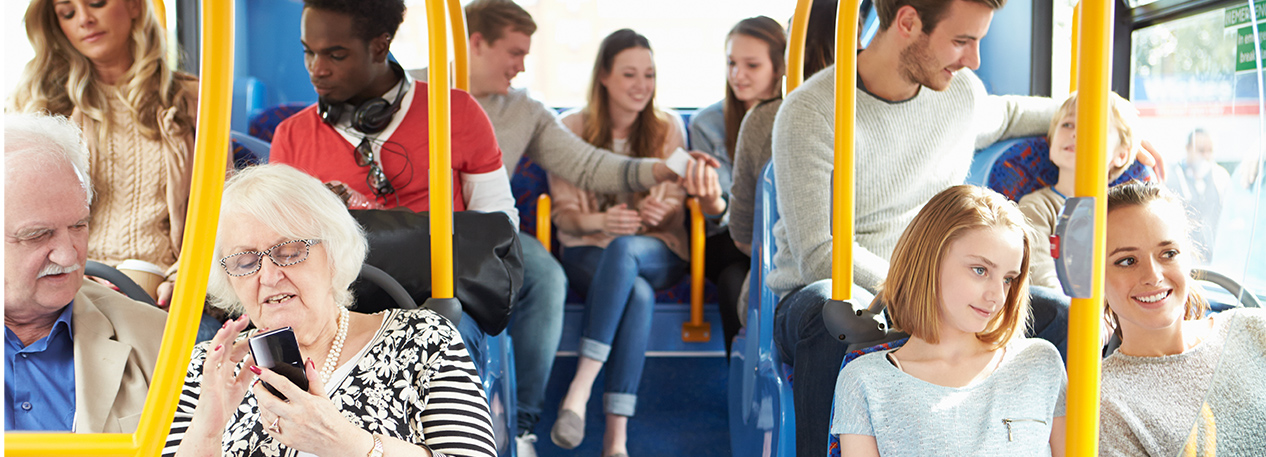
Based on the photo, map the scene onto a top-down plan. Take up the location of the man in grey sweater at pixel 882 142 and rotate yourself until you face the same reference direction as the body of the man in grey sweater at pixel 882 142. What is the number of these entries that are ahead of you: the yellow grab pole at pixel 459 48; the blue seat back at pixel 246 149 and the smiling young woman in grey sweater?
1

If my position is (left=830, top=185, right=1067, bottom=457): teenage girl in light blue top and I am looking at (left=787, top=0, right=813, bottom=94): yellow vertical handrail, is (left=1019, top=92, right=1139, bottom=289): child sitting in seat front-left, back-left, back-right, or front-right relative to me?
front-right

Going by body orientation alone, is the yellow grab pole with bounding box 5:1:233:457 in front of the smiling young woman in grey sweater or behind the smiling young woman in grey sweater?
in front

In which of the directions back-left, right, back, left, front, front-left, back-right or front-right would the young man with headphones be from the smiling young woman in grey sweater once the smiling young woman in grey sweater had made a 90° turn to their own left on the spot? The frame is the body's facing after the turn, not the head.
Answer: back

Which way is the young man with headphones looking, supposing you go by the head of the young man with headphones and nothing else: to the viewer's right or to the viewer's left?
to the viewer's left

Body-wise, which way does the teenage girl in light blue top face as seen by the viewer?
toward the camera

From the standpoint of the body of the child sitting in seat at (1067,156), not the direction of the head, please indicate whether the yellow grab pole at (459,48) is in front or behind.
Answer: in front

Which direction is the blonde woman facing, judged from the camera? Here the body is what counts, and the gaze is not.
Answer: toward the camera

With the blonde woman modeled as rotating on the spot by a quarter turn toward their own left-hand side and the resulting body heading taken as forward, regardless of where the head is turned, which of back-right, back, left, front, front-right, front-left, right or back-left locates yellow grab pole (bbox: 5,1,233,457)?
right

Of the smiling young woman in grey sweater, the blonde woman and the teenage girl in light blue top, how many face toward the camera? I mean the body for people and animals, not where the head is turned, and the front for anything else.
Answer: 3

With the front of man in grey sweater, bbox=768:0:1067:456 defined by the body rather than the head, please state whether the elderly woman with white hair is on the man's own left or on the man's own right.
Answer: on the man's own right

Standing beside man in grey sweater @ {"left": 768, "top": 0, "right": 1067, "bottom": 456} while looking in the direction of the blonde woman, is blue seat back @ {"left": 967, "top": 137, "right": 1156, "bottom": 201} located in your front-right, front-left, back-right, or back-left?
back-right

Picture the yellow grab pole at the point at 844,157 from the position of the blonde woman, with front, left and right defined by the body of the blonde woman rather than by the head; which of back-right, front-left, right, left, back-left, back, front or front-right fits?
front-left

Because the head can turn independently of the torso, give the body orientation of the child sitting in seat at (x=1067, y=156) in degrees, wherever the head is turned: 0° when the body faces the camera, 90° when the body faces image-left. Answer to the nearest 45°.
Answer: approximately 45°
